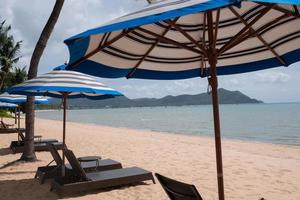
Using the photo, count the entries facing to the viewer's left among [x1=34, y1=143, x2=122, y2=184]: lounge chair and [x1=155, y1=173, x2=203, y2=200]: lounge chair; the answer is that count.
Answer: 0

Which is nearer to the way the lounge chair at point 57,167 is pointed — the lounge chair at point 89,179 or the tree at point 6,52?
the lounge chair

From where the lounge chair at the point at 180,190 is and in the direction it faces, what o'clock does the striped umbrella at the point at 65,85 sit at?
The striped umbrella is roughly at 9 o'clock from the lounge chair.

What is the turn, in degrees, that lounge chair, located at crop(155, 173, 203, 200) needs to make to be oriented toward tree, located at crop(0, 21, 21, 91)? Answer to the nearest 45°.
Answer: approximately 90° to its left

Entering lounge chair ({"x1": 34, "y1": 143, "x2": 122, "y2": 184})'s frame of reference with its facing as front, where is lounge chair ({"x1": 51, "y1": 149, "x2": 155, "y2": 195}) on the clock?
lounge chair ({"x1": 51, "y1": 149, "x2": 155, "y2": 195}) is roughly at 2 o'clock from lounge chair ({"x1": 34, "y1": 143, "x2": 122, "y2": 184}).

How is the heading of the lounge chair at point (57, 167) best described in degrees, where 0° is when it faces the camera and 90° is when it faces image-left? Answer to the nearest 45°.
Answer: approximately 270°

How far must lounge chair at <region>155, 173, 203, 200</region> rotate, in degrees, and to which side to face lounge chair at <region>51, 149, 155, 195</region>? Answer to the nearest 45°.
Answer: approximately 90° to its left

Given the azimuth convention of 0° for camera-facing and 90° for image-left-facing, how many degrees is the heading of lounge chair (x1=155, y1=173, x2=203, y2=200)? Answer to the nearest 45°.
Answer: approximately 225°
